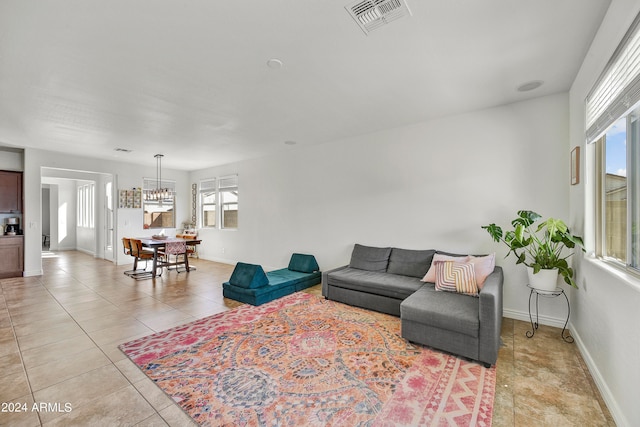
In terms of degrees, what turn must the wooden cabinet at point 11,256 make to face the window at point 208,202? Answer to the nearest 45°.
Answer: approximately 90° to its left

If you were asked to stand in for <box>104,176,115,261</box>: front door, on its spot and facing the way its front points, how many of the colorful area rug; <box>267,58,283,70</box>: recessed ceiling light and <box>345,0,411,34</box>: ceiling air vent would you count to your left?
3

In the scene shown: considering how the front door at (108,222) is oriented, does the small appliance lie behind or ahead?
ahead

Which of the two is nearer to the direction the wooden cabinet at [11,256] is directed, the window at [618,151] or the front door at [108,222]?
the window

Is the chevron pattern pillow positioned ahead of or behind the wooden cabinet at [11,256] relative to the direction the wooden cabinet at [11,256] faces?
ahead

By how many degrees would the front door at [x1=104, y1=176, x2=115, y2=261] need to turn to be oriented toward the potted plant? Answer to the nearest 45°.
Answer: approximately 90° to its left

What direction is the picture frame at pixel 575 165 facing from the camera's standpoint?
to the viewer's left

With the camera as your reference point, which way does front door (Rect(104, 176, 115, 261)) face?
facing to the left of the viewer

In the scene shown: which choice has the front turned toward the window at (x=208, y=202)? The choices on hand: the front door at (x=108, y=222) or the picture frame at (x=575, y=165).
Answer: the picture frame

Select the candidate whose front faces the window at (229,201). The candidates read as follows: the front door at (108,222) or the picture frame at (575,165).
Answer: the picture frame

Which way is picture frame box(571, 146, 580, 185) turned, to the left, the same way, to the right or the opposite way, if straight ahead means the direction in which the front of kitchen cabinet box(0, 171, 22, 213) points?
the opposite way
